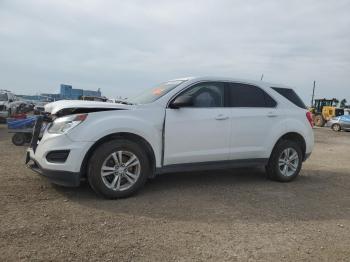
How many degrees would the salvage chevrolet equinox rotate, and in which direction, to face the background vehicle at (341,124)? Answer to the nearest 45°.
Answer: approximately 180°

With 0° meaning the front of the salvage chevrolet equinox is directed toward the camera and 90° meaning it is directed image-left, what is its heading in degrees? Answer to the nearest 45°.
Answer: approximately 45°

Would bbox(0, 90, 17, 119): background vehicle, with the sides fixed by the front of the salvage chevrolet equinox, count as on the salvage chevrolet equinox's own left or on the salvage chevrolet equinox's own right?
on the salvage chevrolet equinox's own right

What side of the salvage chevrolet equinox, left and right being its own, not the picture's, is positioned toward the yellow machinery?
back
